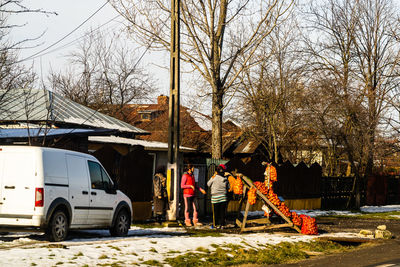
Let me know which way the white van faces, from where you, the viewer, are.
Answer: facing away from the viewer and to the right of the viewer

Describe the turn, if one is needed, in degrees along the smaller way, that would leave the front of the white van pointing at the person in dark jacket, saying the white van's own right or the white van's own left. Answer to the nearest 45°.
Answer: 0° — it already faces them

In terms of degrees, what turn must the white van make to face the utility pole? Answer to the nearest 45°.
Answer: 0° — it already faces it
